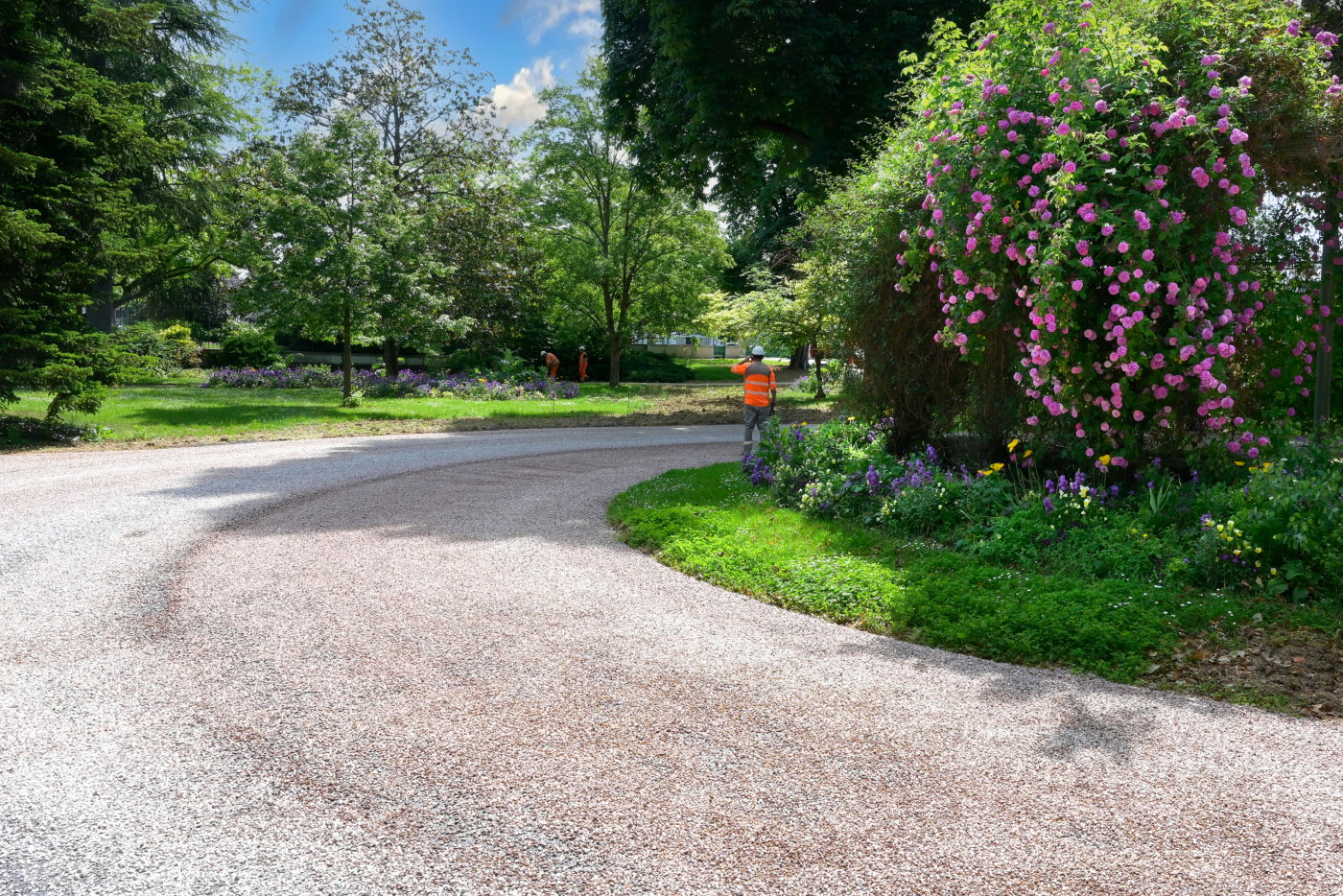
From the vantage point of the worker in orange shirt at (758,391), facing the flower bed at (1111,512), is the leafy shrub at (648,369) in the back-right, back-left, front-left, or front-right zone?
back-left

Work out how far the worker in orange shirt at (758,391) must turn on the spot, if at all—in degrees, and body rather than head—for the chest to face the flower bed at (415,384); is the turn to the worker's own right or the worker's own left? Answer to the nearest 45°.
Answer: approximately 45° to the worker's own left

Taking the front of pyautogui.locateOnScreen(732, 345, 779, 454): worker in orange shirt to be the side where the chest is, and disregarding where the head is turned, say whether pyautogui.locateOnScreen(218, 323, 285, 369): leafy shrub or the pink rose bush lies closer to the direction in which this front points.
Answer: the leafy shrub

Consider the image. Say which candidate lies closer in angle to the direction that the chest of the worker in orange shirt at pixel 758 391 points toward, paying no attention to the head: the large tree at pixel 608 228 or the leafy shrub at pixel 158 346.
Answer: the large tree

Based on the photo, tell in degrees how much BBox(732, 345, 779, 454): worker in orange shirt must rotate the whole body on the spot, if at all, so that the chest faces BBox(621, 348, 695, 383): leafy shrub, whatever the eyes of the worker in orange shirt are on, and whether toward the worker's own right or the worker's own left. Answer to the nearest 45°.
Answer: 0° — they already face it

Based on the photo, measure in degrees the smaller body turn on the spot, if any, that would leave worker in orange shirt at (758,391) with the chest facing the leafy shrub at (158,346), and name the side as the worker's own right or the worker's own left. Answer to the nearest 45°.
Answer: approximately 45° to the worker's own left

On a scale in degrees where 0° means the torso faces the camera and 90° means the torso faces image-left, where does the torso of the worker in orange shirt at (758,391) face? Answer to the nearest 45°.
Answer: approximately 180°

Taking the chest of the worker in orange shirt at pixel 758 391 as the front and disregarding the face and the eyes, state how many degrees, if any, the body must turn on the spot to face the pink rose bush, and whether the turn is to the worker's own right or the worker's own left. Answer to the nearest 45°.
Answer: approximately 135° to the worker's own right

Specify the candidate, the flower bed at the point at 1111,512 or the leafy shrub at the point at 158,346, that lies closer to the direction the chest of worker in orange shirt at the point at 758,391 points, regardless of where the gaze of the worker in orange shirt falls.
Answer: the leafy shrub

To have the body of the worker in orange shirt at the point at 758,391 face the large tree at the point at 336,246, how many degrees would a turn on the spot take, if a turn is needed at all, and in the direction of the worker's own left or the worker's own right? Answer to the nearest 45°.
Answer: approximately 45° to the worker's own left
